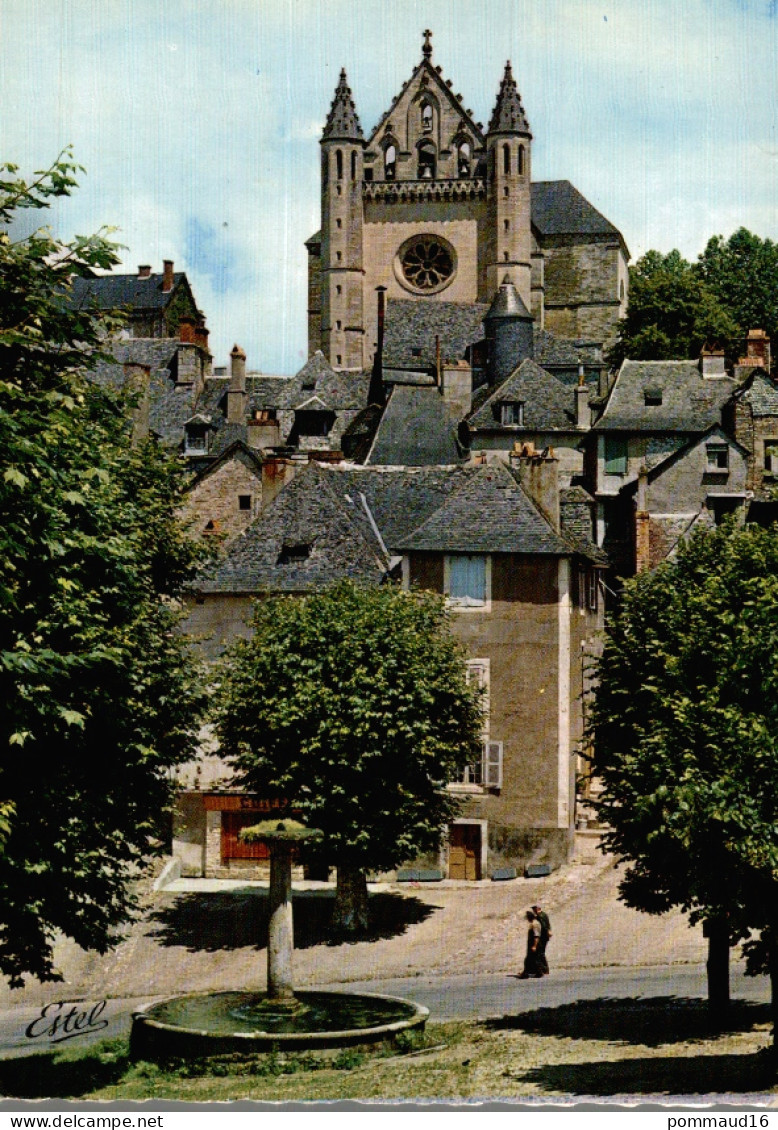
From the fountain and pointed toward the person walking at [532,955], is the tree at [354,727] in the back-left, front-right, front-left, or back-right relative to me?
front-left

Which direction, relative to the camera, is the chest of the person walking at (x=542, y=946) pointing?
to the viewer's left

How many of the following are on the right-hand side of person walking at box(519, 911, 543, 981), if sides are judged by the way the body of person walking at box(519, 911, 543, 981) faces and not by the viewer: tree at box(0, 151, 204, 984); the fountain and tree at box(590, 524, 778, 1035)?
0

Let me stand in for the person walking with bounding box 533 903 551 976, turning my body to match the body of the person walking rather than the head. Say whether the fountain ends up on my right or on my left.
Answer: on my left

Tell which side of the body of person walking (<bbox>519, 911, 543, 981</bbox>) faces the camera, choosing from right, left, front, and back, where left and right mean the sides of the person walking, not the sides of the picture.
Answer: left

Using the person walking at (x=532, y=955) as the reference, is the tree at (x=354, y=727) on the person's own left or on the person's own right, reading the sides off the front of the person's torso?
on the person's own right

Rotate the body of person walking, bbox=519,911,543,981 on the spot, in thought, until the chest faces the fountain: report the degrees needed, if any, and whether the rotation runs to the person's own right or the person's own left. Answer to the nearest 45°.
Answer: approximately 45° to the person's own left

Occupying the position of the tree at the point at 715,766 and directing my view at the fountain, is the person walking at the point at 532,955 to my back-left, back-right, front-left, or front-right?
front-right
